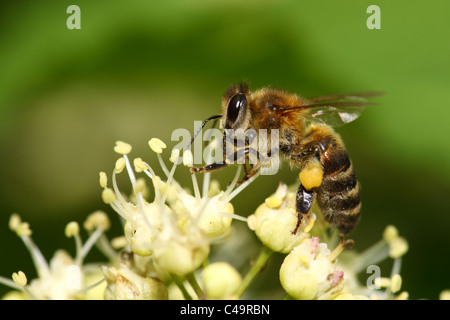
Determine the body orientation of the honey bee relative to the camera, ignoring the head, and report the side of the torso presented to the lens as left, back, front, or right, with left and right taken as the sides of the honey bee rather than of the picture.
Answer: left
